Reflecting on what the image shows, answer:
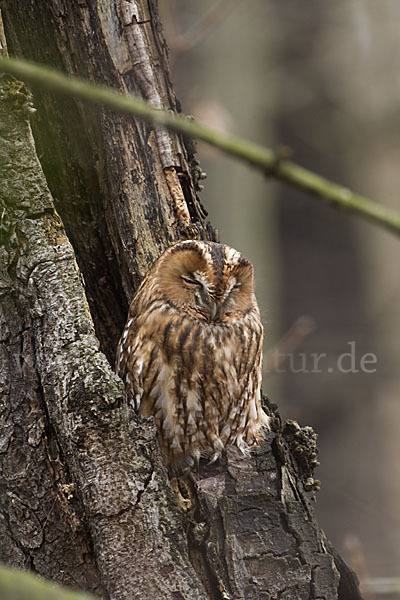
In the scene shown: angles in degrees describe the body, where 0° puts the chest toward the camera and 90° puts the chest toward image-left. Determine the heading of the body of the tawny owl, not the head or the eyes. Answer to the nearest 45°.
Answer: approximately 315°
